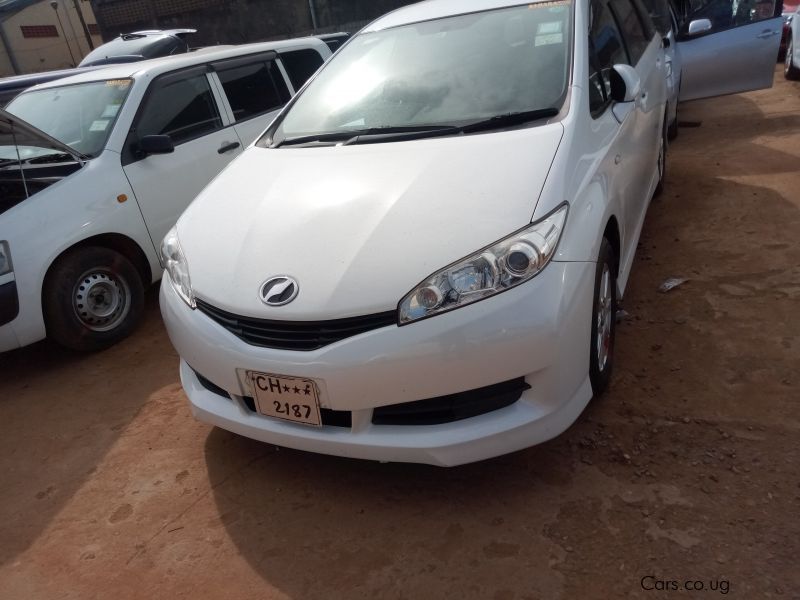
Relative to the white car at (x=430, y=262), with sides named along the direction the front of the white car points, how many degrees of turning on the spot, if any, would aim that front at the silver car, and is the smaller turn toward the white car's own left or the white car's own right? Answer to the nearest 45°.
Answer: approximately 180°

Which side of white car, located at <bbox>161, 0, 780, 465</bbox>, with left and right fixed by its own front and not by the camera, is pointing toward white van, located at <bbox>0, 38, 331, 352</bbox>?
right

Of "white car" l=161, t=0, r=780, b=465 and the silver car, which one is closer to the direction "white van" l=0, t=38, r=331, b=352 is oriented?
the white car

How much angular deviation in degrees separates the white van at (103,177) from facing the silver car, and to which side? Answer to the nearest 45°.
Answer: approximately 135° to its left

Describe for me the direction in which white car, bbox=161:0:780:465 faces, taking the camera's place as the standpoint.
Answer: facing the viewer and to the left of the viewer

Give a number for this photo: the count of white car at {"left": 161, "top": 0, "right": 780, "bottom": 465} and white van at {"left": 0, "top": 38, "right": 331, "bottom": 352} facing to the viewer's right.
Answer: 0
